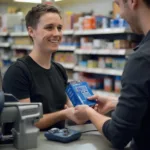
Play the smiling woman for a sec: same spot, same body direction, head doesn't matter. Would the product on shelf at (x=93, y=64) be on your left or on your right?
on your left

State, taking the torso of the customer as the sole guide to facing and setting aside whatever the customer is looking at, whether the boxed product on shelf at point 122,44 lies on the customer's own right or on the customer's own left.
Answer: on the customer's own right

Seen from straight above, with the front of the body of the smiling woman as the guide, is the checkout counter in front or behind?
in front

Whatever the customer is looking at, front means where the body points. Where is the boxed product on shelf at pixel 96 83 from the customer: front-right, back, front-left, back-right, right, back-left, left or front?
front-right

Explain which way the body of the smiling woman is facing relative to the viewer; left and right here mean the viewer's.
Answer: facing the viewer and to the right of the viewer

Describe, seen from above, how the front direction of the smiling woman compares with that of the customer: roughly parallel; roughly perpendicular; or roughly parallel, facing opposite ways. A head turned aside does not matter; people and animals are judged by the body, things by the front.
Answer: roughly parallel, facing opposite ways

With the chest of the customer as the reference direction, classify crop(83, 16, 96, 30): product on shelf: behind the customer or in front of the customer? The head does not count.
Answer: in front

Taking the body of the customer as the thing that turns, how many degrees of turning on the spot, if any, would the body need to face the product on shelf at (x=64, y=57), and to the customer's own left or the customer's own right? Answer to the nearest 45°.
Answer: approximately 45° to the customer's own right

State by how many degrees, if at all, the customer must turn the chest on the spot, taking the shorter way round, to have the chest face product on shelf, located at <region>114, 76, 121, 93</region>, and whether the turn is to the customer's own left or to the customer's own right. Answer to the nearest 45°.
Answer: approximately 45° to the customer's own right

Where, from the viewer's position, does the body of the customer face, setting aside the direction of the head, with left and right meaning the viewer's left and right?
facing away from the viewer and to the left of the viewer

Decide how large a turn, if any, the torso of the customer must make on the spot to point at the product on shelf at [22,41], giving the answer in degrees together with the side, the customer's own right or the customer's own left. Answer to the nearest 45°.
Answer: approximately 45° to the customer's own right
